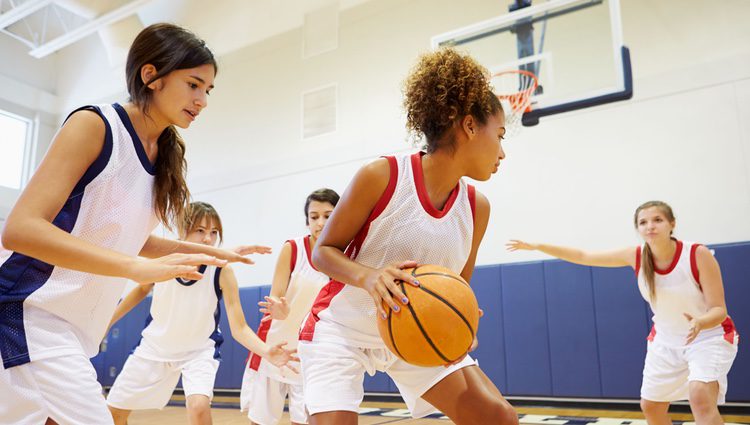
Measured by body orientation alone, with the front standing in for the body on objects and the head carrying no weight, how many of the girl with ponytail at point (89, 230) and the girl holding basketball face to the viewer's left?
0

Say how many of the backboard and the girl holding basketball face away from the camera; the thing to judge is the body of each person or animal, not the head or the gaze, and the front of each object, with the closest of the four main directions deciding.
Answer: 0

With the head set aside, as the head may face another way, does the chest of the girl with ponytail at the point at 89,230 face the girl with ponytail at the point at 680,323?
no

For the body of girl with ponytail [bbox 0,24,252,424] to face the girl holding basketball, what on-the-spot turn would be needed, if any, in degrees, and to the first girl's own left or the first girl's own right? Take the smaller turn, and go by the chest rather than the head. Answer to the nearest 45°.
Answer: approximately 45° to the first girl's own left

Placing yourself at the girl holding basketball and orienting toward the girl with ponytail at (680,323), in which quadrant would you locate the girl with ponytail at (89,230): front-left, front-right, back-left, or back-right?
back-left

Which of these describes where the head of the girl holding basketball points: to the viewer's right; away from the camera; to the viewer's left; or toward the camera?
to the viewer's right

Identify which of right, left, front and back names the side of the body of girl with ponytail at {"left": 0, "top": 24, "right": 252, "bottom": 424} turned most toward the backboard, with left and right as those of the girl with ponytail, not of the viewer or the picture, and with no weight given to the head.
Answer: left

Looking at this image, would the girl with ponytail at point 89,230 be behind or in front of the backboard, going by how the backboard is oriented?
in front

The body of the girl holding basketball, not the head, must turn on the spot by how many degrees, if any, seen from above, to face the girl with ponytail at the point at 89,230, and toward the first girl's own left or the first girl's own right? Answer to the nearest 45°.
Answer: approximately 90° to the first girl's own right
